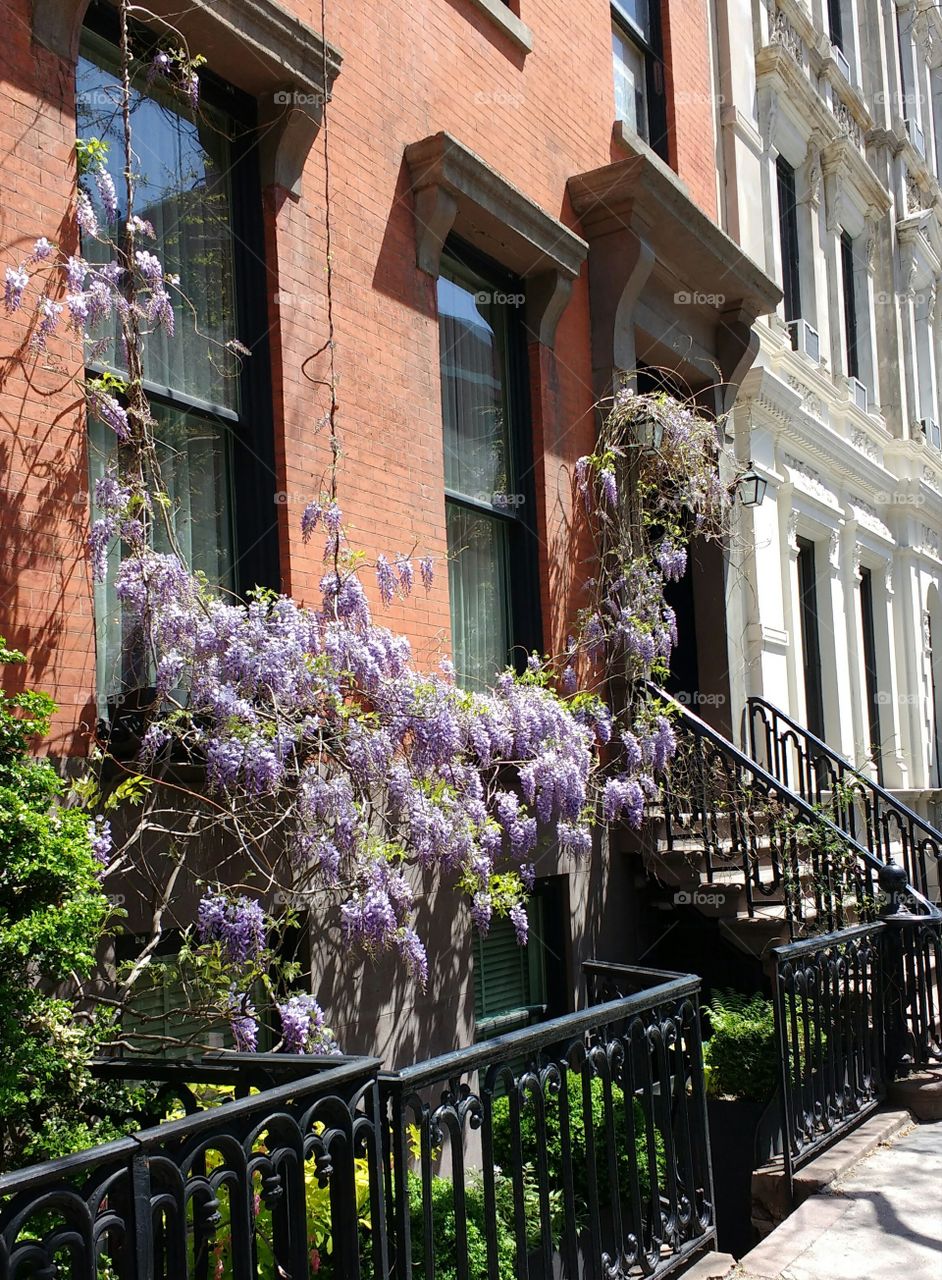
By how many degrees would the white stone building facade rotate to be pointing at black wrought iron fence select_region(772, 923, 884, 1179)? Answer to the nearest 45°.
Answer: approximately 45° to its right

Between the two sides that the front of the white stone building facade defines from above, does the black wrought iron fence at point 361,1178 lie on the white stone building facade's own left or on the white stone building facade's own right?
on the white stone building facade's own right

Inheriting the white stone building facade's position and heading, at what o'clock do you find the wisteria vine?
The wisteria vine is roughly at 2 o'clock from the white stone building facade.

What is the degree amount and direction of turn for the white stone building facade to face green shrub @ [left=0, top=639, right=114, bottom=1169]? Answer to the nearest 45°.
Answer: approximately 45° to its right

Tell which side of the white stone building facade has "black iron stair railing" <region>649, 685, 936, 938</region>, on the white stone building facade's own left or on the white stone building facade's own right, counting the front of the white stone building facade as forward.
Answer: on the white stone building facade's own right

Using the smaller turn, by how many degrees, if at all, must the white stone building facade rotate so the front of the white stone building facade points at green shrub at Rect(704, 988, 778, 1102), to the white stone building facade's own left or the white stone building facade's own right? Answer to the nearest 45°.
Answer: approximately 45° to the white stone building facade's own right

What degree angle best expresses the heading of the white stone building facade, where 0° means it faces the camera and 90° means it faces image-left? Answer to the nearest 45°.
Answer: approximately 315°

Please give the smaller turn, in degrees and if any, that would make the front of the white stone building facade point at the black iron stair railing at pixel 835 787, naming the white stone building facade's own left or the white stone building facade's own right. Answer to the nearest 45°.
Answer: approximately 45° to the white stone building facade's own right
